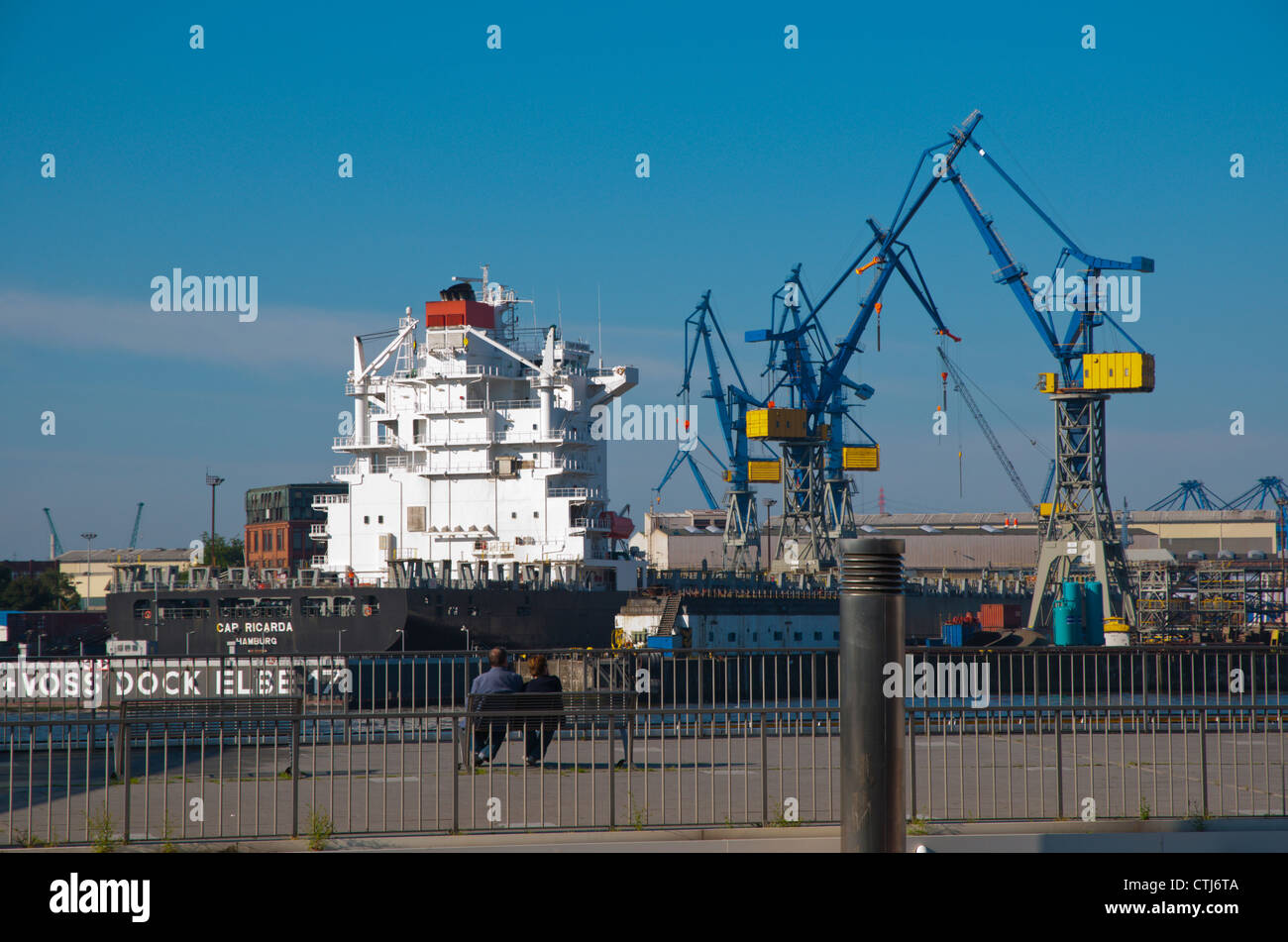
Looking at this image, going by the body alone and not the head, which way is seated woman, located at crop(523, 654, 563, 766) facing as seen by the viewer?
away from the camera

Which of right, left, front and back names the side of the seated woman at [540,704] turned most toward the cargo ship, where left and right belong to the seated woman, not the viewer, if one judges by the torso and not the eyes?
front

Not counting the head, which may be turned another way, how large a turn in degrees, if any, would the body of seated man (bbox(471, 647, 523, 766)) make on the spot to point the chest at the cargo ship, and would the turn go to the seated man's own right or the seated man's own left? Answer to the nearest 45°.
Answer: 0° — they already face it

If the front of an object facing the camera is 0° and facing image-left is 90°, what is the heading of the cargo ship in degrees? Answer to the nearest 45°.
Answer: approximately 225°

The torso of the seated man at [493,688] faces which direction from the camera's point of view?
away from the camera

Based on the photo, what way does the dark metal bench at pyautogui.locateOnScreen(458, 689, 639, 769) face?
away from the camera

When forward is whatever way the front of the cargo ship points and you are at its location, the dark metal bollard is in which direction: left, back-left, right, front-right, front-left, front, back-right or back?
back-right

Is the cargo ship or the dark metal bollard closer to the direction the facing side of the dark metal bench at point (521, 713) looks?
the cargo ship

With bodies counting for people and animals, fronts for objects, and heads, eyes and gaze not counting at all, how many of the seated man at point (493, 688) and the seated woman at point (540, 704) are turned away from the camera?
2

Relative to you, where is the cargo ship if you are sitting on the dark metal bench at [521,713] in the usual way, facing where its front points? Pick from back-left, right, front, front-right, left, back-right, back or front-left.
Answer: front

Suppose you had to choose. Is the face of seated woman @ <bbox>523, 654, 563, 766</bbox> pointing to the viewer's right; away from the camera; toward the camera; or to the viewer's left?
away from the camera

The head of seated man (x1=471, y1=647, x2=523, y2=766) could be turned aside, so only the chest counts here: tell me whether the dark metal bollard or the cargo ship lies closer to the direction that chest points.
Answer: the cargo ship

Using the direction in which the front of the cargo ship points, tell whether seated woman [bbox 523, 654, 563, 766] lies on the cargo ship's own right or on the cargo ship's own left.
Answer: on the cargo ship's own right

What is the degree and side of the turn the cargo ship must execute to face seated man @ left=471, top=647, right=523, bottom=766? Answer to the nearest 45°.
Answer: approximately 135° to its right
